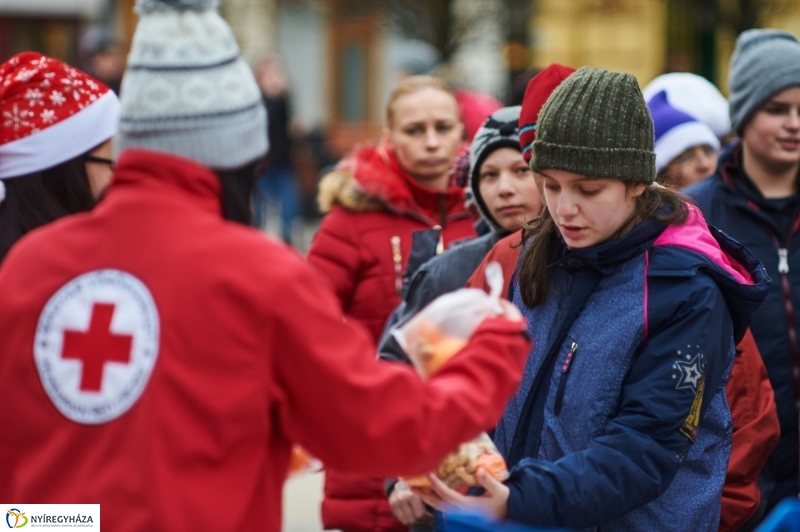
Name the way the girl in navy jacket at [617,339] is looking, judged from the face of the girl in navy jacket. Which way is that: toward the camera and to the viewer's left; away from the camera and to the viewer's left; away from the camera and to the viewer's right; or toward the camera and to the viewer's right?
toward the camera and to the viewer's left

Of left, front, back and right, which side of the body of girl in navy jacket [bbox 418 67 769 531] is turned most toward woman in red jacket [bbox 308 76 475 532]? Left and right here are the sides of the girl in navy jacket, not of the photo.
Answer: right
